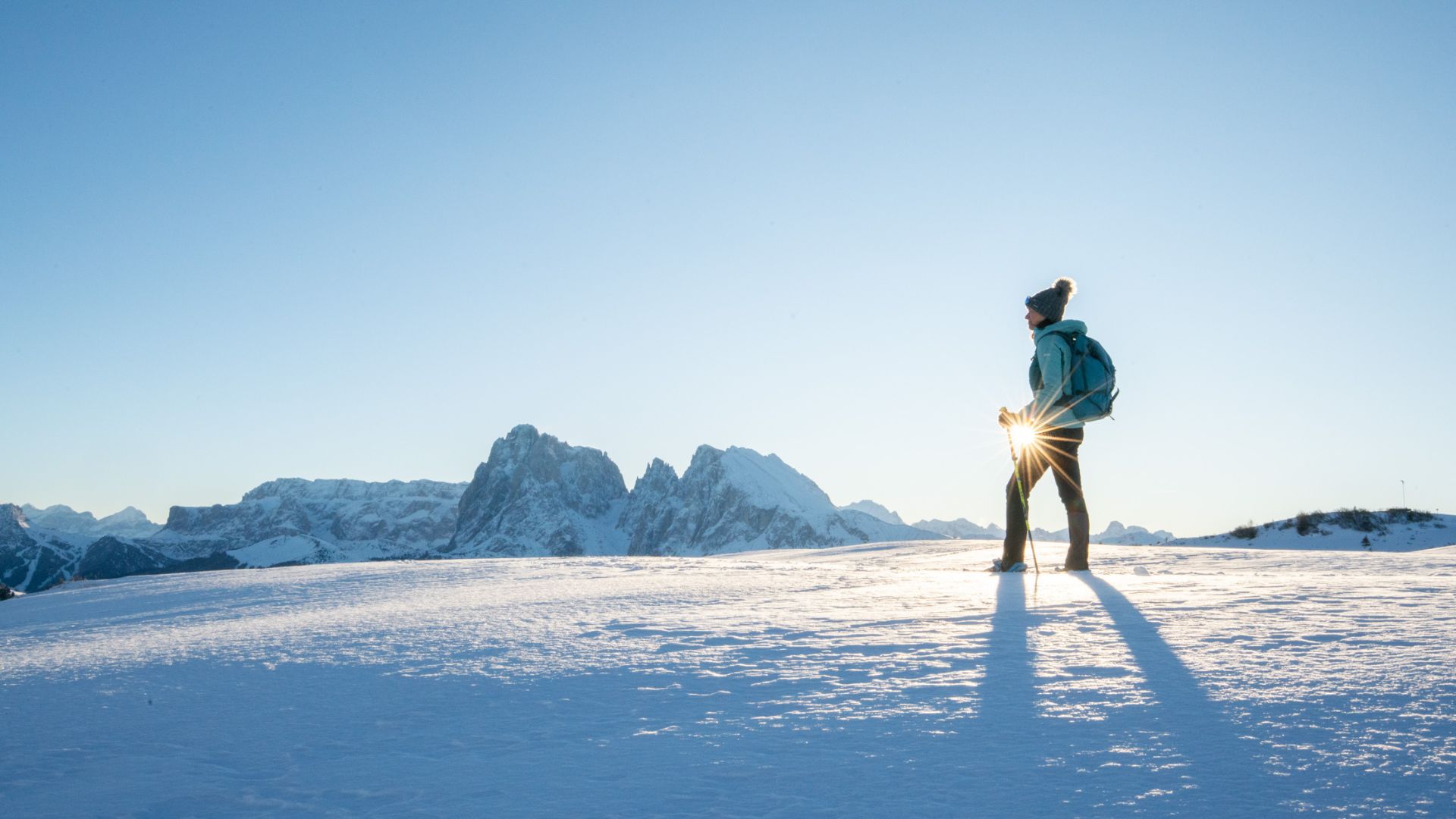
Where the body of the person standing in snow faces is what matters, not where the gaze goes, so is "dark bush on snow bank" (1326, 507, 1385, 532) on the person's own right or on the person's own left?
on the person's own right

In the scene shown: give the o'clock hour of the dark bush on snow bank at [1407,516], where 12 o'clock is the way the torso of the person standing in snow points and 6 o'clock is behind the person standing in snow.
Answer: The dark bush on snow bank is roughly at 4 o'clock from the person standing in snow.

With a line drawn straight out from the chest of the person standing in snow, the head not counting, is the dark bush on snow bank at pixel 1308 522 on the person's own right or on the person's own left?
on the person's own right

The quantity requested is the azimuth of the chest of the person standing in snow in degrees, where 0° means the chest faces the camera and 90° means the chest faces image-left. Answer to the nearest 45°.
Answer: approximately 90°

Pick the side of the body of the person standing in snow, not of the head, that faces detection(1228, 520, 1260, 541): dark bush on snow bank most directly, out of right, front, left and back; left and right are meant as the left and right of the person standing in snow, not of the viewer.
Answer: right
